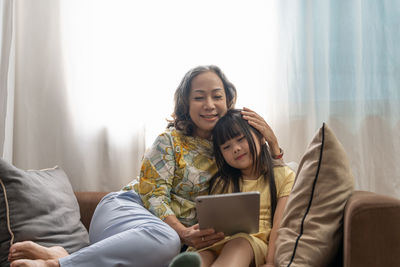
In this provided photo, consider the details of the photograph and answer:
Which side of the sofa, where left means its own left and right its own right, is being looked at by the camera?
front
